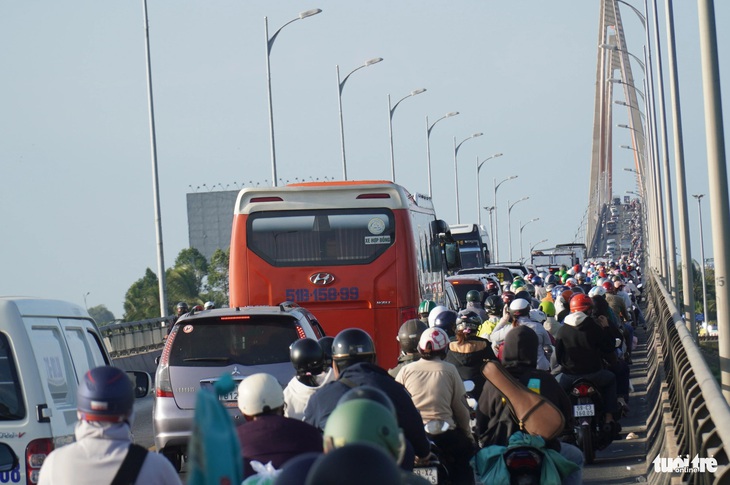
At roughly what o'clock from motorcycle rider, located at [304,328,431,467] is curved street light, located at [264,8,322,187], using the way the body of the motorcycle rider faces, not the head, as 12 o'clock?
The curved street light is roughly at 12 o'clock from the motorcycle rider.

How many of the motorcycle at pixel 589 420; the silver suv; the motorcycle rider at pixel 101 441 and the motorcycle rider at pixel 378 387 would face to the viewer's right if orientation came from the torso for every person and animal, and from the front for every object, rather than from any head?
0

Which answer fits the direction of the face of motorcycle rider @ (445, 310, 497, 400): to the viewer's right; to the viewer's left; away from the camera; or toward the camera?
away from the camera

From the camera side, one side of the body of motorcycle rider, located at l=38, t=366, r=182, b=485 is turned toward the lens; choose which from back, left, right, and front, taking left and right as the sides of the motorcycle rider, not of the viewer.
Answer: back

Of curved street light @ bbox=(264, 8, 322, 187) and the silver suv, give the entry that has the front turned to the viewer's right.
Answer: the curved street light

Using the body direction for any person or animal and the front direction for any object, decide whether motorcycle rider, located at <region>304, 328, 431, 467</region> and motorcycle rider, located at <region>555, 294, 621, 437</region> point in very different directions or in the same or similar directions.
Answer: same or similar directions

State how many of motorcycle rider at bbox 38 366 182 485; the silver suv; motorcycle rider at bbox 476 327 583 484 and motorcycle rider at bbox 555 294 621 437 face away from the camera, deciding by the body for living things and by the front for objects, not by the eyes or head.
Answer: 4

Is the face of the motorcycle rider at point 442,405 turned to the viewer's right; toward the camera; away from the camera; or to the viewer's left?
away from the camera

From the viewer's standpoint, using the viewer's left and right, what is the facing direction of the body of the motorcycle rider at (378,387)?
facing away from the viewer

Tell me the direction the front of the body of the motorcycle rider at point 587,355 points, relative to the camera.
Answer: away from the camera

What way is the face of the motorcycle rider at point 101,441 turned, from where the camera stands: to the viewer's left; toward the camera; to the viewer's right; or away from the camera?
away from the camera

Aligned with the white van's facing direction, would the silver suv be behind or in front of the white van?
in front

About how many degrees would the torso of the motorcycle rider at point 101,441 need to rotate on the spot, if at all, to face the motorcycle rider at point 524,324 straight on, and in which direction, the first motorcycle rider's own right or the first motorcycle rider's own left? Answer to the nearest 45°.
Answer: approximately 45° to the first motorcycle rider's own right

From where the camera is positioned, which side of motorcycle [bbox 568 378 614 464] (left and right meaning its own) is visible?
back

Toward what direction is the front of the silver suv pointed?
away from the camera

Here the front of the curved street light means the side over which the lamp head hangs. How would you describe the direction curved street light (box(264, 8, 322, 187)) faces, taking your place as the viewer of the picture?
facing to the right of the viewer

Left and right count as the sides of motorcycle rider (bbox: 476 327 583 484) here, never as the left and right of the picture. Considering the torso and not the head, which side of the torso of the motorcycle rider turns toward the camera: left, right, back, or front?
back
